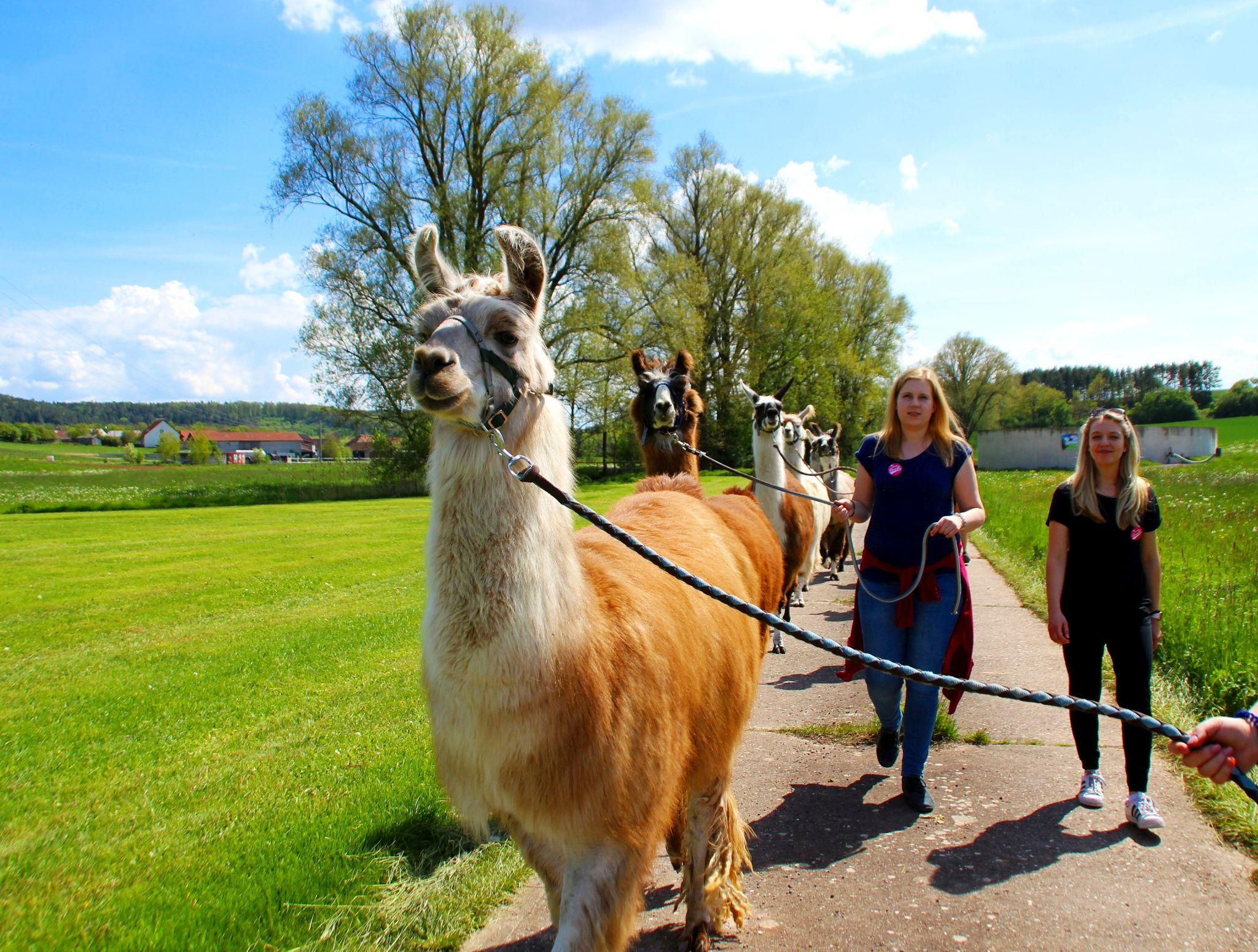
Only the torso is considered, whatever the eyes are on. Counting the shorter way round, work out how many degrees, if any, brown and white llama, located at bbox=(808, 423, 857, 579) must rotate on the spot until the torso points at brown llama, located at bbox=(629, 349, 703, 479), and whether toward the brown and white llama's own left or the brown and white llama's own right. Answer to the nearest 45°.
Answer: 0° — it already faces it

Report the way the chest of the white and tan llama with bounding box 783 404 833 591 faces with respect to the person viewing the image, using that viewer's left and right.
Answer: facing the viewer and to the left of the viewer

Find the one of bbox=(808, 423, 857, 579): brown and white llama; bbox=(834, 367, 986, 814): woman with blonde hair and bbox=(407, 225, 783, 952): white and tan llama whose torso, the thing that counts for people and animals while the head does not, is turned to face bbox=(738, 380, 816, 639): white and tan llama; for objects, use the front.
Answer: the brown and white llama

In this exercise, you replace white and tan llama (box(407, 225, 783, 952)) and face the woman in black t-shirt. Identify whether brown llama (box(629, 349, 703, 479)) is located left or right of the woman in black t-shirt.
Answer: left

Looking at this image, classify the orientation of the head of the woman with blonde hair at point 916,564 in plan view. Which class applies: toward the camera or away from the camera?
toward the camera

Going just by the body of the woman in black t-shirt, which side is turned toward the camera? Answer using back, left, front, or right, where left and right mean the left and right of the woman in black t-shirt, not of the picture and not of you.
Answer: front

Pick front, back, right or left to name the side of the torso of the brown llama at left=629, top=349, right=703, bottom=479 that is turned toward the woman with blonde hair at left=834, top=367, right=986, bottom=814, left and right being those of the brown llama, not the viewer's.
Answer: front

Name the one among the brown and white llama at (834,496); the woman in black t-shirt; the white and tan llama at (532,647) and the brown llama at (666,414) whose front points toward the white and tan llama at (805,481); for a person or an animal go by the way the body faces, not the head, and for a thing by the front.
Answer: the brown and white llama at (834,496)

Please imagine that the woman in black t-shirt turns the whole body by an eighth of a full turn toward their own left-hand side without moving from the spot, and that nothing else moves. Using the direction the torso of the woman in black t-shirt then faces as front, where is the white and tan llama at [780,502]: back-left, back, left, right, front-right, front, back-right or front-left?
back

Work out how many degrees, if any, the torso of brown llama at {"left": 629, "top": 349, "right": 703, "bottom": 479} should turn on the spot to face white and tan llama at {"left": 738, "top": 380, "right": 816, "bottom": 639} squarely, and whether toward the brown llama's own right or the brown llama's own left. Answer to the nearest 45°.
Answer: approximately 135° to the brown llama's own left

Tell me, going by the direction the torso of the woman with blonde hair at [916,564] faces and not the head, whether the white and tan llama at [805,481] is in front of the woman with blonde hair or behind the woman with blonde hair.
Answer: behind

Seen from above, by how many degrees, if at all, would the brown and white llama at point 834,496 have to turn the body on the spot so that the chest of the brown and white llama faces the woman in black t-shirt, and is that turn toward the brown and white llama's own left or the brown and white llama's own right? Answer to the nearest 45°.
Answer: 0° — it already faces them

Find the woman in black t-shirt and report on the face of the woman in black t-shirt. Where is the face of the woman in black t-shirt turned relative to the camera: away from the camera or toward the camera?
toward the camera

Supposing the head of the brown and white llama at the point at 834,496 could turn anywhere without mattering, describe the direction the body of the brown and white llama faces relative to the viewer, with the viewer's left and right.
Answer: facing the viewer

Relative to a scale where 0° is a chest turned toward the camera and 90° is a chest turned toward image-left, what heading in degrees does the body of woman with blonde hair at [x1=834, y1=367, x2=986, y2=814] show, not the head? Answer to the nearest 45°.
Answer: approximately 0°

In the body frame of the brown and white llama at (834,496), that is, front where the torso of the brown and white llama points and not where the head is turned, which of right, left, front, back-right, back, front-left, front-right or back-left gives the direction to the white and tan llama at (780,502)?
front

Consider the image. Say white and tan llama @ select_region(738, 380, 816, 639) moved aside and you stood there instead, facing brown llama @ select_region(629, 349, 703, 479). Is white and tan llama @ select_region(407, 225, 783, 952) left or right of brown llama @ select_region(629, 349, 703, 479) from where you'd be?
left
